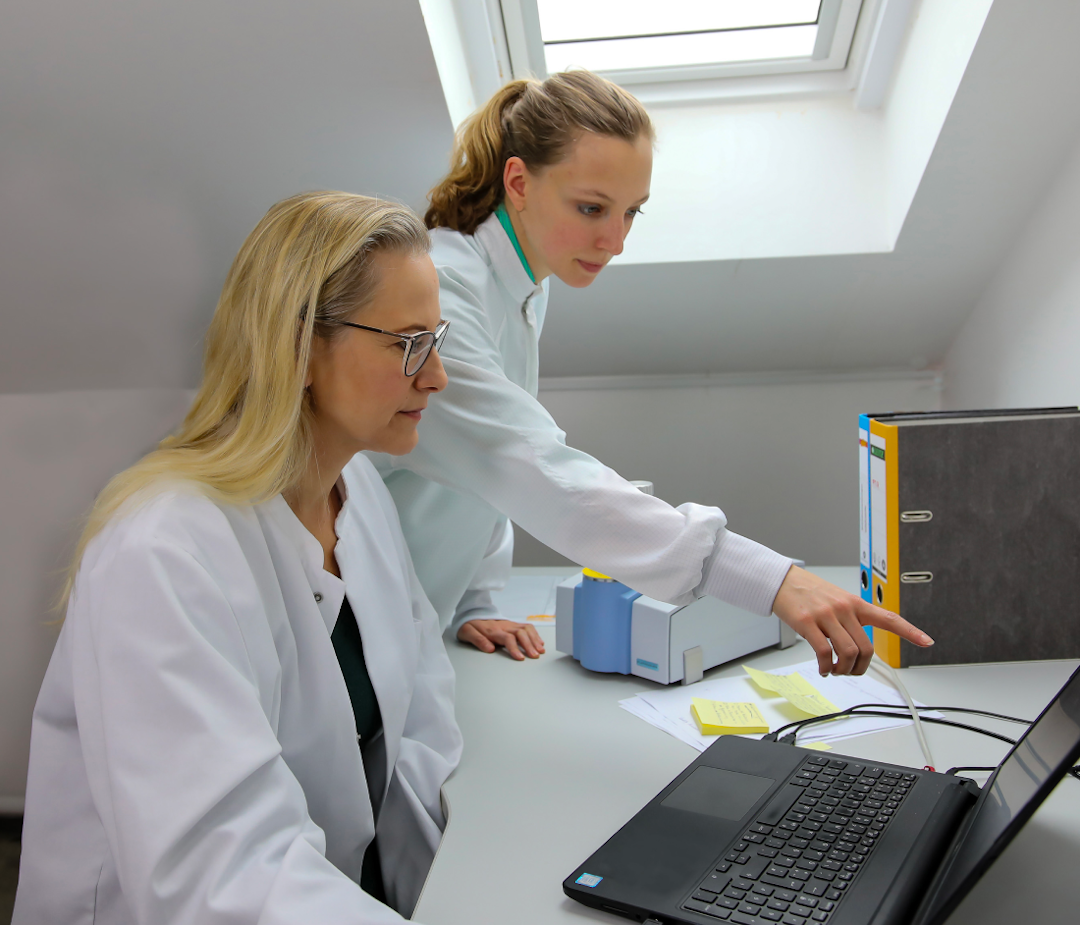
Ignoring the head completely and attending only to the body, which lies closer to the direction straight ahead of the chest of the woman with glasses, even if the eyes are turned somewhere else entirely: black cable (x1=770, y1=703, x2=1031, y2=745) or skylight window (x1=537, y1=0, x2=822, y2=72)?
the black cable

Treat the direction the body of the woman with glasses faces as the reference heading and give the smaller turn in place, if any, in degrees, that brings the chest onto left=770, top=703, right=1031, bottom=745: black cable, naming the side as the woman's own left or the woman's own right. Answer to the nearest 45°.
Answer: approximately 45° to the woman's own left

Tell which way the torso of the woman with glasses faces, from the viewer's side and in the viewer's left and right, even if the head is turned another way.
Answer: facing the viewer and to the right of the viewer

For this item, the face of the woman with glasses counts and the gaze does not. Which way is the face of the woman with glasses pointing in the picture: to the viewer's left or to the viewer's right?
to the viewer's right

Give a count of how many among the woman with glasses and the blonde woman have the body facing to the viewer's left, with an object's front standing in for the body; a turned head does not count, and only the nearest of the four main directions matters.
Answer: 0
